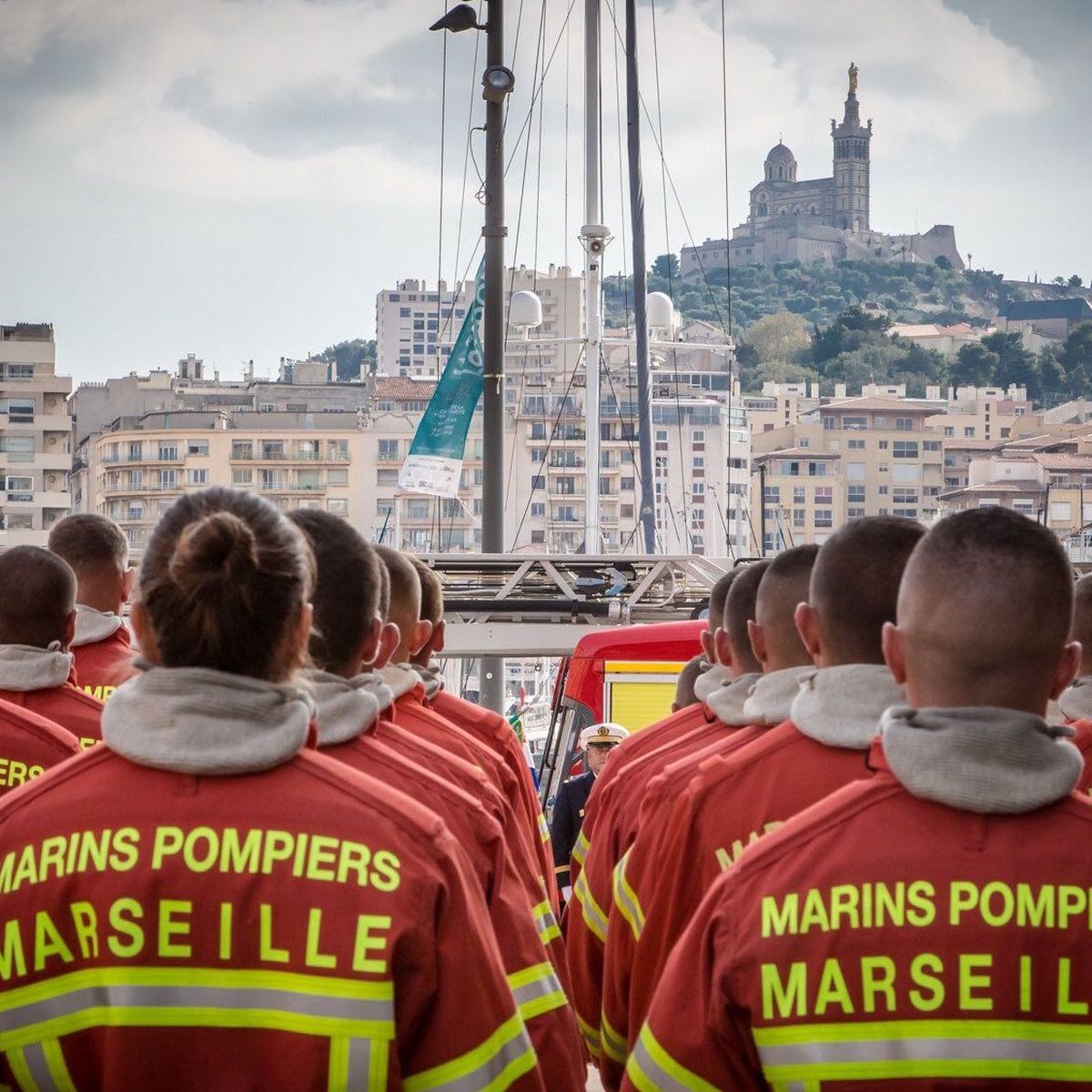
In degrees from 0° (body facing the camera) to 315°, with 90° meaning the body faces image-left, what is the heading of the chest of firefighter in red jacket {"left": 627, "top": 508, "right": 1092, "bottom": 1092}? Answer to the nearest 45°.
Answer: approximately 180°

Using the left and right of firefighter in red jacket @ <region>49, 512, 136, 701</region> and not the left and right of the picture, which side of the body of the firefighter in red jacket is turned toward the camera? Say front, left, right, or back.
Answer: back

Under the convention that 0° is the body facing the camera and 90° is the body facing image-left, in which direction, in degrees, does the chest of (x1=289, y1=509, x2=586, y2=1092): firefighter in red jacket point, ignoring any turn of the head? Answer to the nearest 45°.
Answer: approximately 180°

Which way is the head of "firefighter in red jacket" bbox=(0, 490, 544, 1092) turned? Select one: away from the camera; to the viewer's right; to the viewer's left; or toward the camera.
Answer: away from the camera

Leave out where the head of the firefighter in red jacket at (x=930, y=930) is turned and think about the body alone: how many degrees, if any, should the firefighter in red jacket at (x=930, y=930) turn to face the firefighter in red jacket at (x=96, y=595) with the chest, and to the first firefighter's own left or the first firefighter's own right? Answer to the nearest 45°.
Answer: approximately 45° to the first firefighter's own left

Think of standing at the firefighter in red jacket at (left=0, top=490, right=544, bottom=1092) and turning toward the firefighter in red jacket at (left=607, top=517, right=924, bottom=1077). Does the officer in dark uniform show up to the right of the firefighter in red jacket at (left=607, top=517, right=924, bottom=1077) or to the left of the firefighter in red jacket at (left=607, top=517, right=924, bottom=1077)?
left

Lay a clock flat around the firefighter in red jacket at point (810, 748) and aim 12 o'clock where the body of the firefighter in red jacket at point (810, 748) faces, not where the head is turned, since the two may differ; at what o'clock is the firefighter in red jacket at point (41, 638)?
the firefighter in red jacket at point (41, 638) is roughly at 10 o'clock from the firefighter in red jacket at point (810, 748).

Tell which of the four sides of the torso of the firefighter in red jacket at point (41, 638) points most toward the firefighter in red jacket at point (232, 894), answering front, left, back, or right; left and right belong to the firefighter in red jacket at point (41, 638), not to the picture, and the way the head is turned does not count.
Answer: back

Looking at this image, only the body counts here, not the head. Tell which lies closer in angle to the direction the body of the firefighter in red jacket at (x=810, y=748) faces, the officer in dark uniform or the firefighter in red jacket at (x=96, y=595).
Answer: the officer in dark uniform

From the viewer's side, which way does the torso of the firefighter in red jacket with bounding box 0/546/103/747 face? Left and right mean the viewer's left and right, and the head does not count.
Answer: facing away from the viewer

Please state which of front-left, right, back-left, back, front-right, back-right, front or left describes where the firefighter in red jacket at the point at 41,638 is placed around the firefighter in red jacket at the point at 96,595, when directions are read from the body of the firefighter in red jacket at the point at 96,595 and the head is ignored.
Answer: back

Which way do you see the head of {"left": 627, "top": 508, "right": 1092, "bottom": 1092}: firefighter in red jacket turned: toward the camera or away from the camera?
away from the camera

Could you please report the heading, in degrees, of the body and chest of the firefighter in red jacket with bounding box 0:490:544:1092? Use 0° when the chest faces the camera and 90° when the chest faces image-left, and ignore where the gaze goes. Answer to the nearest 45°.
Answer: approximately 180°
